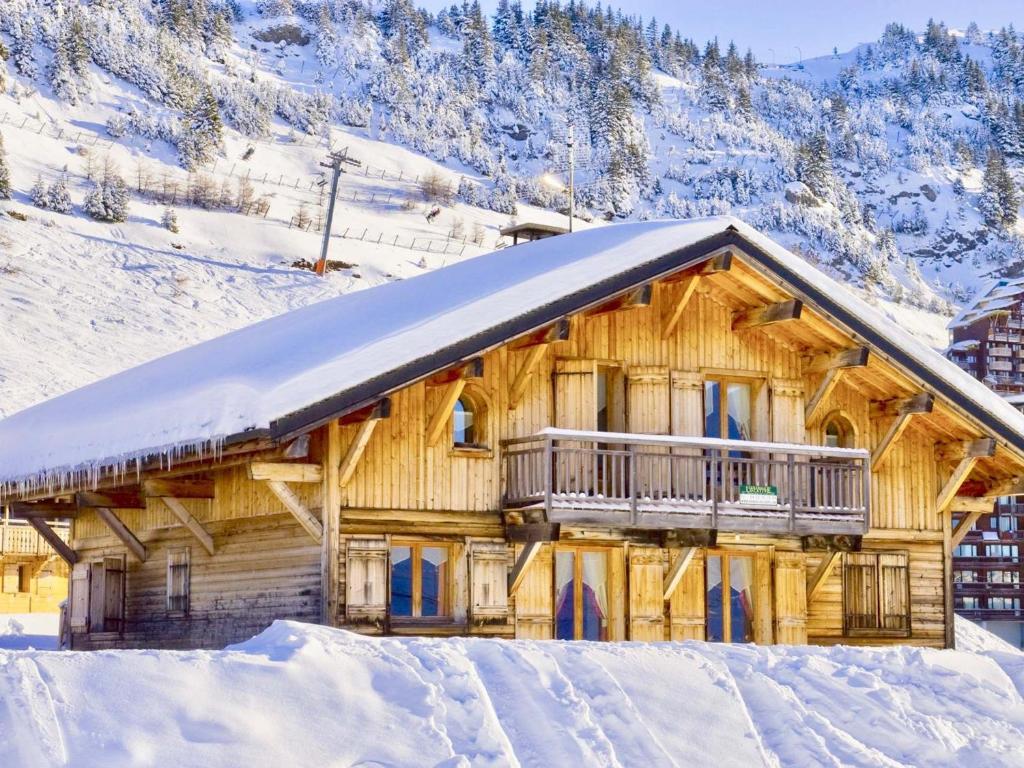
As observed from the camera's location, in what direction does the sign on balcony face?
facing the viewer
